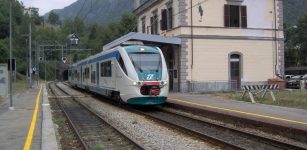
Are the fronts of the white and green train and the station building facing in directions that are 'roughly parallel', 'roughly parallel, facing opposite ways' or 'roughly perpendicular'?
roughly perpendicular

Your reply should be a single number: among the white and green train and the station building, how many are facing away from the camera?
0

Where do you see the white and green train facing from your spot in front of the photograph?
facing the viewer and to the right of the viewer

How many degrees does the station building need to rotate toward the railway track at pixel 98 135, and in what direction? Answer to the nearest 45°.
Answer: approximately 45° to its left

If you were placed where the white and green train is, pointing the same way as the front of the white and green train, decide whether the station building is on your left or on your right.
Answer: on your left

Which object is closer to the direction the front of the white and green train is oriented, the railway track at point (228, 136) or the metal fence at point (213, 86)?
the railway track

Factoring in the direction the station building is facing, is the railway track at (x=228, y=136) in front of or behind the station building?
in front
